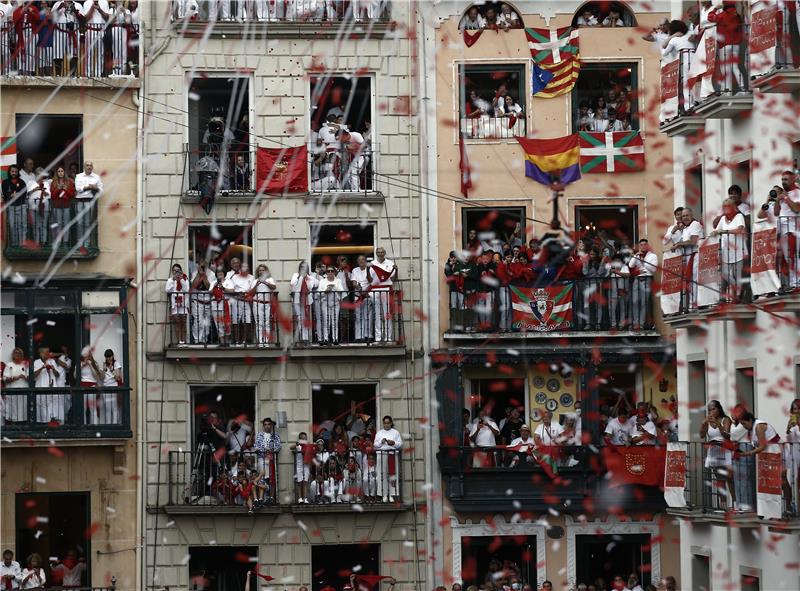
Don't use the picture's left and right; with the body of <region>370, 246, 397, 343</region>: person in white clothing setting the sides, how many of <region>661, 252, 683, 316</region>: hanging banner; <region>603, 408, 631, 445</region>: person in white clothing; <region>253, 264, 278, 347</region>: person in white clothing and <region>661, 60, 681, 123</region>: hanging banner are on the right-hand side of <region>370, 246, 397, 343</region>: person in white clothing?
1

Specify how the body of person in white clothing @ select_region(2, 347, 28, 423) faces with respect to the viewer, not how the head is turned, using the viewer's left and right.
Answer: facing the viewer

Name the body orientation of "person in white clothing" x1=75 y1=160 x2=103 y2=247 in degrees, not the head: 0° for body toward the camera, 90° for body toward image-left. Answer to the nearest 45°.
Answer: approximately 0°

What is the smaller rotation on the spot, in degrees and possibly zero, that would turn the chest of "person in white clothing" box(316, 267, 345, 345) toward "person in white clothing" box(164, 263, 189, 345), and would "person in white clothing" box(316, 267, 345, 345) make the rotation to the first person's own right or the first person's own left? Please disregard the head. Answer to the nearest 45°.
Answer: approximately 90° to the first person's own right

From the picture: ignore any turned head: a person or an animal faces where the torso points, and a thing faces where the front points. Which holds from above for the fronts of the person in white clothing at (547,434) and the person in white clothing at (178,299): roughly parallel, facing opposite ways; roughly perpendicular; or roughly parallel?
roughly parallel

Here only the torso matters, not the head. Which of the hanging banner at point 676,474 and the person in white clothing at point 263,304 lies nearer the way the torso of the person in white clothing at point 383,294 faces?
the hanging banner

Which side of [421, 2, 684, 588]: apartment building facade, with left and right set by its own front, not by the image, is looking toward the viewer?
front

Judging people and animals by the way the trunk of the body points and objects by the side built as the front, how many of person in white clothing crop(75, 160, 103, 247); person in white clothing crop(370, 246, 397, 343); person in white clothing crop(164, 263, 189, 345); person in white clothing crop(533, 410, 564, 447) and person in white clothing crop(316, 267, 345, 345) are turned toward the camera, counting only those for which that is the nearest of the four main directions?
5

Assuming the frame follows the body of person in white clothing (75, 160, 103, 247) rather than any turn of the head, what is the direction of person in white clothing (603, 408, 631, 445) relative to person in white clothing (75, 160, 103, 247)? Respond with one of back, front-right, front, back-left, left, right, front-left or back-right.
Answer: left

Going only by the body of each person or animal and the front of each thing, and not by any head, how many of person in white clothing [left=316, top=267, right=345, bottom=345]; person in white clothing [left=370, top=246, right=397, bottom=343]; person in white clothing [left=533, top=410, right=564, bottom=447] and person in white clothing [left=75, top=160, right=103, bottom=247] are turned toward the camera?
4

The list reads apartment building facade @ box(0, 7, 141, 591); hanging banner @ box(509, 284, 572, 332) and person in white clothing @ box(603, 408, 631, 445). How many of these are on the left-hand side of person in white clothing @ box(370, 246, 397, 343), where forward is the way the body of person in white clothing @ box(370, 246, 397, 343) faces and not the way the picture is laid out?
2

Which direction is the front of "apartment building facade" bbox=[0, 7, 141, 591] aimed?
toward the camera

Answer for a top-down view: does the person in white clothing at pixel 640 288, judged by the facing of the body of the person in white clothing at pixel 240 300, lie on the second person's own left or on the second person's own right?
on the second person's own left

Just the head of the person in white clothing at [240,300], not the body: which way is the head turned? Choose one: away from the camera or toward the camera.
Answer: toward the camera

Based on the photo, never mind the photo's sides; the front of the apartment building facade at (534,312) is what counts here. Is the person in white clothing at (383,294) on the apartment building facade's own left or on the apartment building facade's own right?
on the apartment building facade's own right

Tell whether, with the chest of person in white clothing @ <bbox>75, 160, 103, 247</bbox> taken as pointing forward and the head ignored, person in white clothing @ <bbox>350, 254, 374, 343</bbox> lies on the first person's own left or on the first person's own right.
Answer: on the first person's own left
